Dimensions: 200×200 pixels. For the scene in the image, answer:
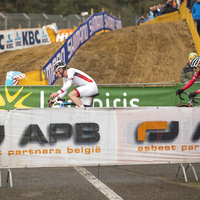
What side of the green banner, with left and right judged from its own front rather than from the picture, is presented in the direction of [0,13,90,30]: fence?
back

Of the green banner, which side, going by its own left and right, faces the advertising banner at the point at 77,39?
back

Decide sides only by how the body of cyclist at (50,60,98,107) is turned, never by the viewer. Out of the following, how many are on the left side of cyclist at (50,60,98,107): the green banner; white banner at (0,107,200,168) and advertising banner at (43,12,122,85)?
1

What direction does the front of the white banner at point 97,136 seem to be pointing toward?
toward the camera

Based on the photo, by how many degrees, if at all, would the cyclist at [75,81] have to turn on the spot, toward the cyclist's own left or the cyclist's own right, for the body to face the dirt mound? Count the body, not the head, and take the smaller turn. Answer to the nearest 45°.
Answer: approximately 90° to the cyclist's own right

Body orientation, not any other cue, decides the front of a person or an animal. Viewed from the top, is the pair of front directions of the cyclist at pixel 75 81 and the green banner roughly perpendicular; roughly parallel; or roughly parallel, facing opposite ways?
roughly perpendicular

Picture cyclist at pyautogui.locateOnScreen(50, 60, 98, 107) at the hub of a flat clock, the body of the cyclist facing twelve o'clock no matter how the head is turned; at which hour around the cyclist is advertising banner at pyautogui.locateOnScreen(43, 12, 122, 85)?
The advertising banner is roughly at 3 o'clock from the cyclist.

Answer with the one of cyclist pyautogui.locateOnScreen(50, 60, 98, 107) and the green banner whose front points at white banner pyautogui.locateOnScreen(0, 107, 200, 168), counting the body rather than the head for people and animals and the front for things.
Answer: the green banner

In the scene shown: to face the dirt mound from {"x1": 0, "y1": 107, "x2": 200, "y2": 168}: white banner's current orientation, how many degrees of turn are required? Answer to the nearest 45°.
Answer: approximately 180°

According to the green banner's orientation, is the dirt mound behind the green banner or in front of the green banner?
behind

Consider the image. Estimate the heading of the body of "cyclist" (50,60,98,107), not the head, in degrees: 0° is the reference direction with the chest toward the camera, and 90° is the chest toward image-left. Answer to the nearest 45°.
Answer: approximately 90°

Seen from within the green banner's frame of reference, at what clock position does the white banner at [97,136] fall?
The white banner is roughly at 12 o'clock from the green banner.

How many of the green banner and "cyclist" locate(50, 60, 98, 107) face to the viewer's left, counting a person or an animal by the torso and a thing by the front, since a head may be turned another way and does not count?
1

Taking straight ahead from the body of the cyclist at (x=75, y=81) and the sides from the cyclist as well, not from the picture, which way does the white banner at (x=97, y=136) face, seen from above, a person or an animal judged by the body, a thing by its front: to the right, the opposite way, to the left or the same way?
to the left

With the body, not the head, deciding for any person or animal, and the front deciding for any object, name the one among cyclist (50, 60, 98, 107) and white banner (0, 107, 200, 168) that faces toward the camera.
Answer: the white banner

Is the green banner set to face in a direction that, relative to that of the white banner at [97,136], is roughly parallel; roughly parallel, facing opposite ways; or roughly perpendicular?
roughly parallel

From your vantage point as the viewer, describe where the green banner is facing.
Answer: facing the viewer
